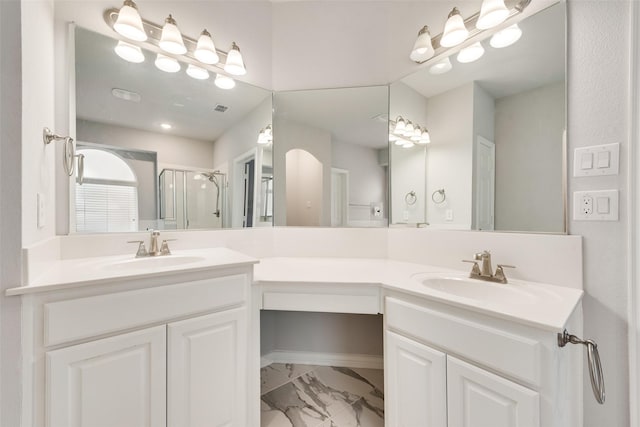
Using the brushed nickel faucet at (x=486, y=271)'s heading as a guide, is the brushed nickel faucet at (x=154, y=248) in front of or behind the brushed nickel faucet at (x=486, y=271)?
in front

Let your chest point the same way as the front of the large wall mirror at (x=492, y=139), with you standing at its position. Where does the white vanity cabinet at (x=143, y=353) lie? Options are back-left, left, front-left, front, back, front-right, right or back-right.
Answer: front

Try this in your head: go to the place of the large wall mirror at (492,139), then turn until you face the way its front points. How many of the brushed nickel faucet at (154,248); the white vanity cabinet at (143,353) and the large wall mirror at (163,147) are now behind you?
0

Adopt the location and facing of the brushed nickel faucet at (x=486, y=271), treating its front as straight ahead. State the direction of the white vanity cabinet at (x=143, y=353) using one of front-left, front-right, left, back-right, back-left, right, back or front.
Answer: front

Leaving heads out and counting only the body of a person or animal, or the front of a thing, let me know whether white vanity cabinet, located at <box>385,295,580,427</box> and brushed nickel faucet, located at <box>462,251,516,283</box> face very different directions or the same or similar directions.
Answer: same or similar directions

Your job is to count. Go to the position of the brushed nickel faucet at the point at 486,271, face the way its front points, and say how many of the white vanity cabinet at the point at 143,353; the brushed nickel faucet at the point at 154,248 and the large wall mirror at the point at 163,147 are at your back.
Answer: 0

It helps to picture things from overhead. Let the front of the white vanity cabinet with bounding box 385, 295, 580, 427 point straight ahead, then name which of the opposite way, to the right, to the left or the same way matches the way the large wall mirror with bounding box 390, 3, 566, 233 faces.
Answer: the same way

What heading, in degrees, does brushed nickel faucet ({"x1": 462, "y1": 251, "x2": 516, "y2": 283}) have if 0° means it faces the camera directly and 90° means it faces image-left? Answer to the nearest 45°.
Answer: approximately 45°

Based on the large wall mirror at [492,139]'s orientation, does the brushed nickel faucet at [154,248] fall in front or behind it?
in front

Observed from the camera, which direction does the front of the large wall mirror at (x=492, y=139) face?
facing the viewer and to the left of the viewer

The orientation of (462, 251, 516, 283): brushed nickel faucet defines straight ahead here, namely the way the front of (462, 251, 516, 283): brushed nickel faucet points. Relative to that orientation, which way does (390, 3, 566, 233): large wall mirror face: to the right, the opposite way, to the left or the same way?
the same way
